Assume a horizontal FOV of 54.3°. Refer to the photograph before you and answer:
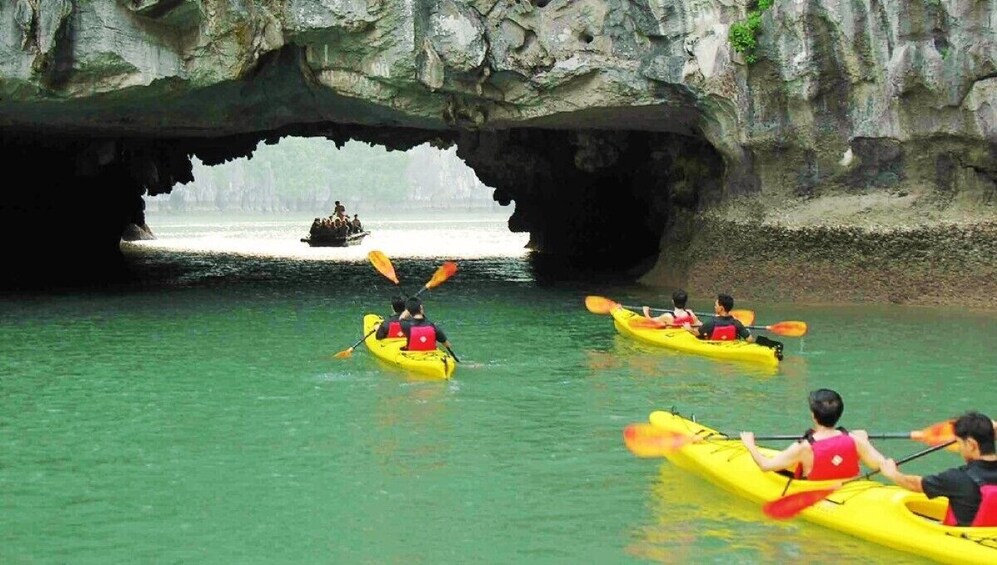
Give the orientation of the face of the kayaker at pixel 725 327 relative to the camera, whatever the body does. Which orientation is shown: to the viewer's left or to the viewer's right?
to the viewer's left

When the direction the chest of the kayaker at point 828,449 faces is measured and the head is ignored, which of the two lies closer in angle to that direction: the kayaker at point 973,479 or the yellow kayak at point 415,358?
the yellow kayak

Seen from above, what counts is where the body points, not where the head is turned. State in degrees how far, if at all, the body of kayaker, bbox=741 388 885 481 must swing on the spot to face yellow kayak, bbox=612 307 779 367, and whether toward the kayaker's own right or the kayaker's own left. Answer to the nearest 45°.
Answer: approximately 45° to the kayaker's own right

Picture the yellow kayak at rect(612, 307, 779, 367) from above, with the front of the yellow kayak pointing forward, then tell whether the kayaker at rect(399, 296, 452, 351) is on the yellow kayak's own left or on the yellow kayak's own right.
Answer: on the yellow kayak's own left

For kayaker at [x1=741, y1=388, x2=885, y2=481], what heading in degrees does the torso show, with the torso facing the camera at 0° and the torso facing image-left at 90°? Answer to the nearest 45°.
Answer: approximately 135°

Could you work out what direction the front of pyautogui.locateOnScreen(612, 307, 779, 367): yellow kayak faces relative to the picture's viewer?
facing away from the viewer and to the left of the viewer

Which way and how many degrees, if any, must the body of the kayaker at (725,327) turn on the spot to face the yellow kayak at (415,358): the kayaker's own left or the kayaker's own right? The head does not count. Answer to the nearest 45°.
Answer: approximately 90° to the kayaker's own left

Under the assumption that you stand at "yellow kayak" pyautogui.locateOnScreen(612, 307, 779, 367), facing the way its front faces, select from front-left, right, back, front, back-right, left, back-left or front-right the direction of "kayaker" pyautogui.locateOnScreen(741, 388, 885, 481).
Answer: back-left

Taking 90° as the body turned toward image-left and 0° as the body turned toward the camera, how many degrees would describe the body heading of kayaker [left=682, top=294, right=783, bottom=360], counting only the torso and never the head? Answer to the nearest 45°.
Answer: approximately 135°

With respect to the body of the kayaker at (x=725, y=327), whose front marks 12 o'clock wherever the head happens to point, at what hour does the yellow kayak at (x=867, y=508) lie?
The yellow kayak is roughly at 7 o'clock from the kayaker.

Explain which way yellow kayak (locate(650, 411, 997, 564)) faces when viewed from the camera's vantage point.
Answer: facing away from the viewer and to the left of the viewer

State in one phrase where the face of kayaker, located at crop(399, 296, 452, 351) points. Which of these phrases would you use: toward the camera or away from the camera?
away from the camera
